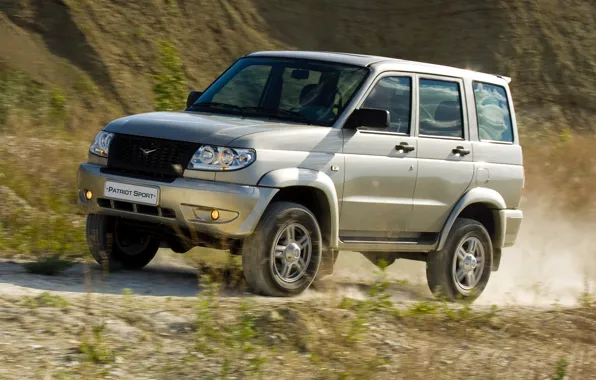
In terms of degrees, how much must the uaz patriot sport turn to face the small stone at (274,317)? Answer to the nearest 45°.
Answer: approximately 45° to its left

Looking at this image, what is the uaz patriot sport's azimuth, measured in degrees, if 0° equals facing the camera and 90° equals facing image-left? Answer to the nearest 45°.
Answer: approximately 45°
